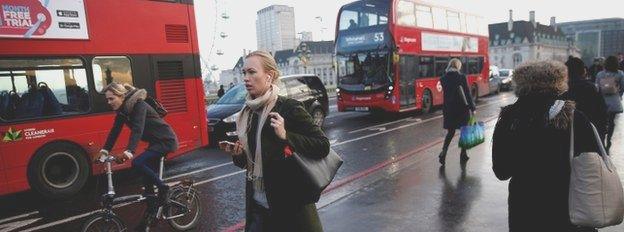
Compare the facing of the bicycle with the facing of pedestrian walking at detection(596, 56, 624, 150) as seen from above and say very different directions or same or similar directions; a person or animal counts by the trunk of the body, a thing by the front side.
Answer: very different directions

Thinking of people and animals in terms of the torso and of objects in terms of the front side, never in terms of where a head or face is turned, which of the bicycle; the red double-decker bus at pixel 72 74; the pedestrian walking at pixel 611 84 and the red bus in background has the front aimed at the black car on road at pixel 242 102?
the red bus in background

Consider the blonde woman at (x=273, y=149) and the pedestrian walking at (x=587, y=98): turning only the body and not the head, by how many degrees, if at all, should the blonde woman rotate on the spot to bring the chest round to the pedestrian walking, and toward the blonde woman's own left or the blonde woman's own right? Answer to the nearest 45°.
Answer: approximately 180°

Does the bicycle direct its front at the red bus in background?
no

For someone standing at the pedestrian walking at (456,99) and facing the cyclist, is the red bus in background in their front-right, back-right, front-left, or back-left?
back-right

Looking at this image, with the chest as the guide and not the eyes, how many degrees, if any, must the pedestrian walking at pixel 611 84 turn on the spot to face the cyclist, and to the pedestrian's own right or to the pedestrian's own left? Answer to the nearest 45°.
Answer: approximately 135° to the pedestrian's own left

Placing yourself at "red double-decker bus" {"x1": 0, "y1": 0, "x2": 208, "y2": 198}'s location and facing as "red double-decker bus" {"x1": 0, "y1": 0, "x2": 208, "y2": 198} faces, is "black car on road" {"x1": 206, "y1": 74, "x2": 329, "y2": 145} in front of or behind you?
behind

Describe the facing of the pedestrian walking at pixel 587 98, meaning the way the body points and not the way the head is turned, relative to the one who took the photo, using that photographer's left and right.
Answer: facing away from the viewer

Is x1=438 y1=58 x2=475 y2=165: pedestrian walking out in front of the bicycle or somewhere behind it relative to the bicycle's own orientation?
behind

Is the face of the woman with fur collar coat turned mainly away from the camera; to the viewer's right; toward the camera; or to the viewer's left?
away from the camera

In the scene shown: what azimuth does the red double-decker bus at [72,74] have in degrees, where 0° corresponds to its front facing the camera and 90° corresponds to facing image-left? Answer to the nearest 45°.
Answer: approximately 45°

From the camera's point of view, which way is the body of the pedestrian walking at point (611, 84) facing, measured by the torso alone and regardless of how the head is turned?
away from the camera

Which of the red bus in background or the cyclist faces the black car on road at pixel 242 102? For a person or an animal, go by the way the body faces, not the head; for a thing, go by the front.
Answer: the red bus in background

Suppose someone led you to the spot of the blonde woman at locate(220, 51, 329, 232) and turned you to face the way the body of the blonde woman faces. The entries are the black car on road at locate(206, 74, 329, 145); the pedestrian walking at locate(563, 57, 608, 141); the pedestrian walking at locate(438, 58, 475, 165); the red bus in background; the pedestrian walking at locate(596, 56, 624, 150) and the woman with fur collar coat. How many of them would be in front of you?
0

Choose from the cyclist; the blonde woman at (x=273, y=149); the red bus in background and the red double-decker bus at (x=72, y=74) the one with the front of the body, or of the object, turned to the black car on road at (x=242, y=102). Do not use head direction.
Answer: the red bus in background

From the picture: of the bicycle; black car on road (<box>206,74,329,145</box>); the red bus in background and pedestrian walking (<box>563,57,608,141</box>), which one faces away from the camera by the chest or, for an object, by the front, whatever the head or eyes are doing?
the pedestrian walking
